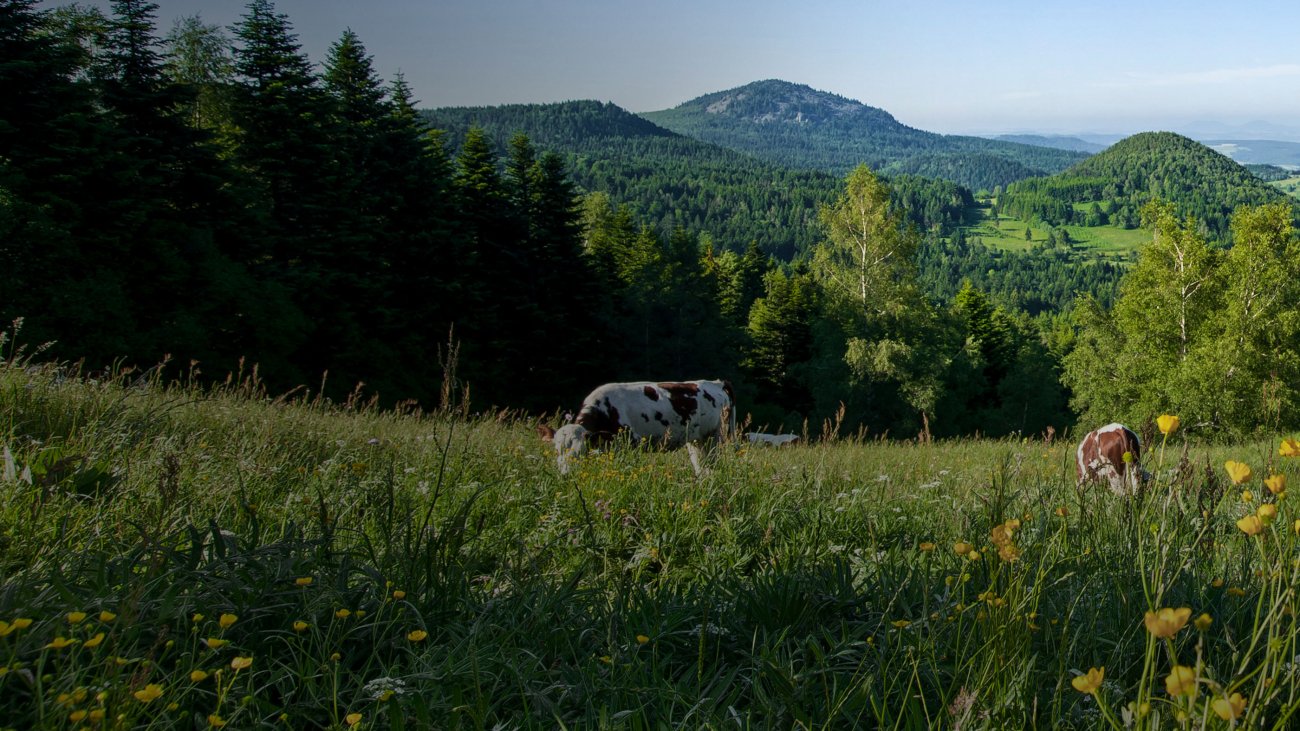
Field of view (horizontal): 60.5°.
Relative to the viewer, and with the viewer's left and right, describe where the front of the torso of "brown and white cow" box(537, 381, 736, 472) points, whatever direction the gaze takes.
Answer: facing to the left of the viewer

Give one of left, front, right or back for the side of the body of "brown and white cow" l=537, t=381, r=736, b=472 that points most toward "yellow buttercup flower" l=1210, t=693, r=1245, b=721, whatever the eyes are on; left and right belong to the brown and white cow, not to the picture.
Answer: left

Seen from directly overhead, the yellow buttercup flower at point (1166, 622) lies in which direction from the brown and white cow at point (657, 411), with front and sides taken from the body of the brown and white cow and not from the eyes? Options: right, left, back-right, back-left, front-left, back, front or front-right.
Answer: left

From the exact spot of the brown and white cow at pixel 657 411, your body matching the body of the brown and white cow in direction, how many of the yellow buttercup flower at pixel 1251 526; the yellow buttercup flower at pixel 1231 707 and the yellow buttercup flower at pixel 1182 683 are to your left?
3

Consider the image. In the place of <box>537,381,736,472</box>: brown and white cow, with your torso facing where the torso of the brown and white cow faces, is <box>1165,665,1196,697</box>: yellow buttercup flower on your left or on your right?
on your left

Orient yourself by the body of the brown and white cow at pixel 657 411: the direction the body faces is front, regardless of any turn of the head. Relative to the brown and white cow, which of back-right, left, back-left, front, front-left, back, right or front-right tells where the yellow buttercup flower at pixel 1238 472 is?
left

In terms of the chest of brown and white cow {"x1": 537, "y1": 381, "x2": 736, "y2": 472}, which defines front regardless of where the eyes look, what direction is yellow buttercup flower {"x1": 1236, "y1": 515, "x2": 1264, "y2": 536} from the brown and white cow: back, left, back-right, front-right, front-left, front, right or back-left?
left

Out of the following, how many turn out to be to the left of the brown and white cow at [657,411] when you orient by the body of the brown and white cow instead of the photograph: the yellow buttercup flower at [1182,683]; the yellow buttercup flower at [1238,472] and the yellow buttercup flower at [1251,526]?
3

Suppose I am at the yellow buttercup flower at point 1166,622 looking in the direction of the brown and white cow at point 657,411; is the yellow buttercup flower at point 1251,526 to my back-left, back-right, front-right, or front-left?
front-right
